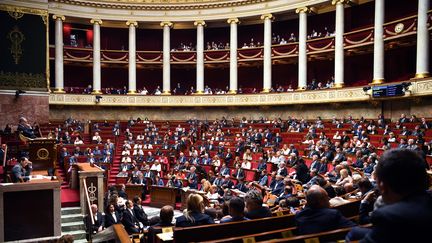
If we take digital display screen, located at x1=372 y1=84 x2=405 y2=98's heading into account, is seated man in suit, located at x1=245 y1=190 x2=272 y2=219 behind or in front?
in front

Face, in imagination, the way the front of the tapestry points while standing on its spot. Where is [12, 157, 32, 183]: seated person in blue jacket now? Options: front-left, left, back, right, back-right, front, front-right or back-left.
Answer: front-right

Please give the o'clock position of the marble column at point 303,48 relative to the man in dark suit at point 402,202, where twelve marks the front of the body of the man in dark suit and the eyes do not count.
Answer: The marble column is roughly at 1 o'clock from the man in dark suit.

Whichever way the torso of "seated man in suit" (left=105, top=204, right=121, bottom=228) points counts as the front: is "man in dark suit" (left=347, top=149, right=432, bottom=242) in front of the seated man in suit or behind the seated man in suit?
in front

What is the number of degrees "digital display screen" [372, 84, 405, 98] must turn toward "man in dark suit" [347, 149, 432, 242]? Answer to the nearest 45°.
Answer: approximately 45° to its left

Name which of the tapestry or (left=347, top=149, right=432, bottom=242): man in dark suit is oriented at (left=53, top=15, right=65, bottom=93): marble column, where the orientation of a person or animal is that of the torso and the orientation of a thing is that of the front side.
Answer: the man in dark suit

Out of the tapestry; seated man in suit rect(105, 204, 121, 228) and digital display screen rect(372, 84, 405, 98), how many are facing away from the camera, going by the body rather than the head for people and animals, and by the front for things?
0

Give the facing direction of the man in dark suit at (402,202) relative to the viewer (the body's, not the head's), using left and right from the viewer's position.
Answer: facing away from the viewer and to the left of the viewer

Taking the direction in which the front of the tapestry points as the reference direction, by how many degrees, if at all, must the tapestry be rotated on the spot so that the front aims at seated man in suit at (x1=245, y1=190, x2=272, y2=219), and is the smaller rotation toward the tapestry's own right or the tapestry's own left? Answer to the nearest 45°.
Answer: approximately 45° to the tapestry's own right

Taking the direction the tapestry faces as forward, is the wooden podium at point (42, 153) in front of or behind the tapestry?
in front

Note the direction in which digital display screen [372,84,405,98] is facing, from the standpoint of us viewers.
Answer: facing the viewer and to the left of the viewer

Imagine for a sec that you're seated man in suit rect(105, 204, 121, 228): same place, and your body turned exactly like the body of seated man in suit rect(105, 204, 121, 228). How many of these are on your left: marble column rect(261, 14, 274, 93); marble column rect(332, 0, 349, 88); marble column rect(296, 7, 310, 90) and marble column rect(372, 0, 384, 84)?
4

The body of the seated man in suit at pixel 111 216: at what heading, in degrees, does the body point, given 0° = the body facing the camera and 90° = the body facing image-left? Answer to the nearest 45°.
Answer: approximately 315°

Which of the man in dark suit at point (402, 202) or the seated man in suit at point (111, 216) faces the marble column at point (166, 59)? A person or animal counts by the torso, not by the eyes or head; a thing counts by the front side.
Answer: the man in dark suit

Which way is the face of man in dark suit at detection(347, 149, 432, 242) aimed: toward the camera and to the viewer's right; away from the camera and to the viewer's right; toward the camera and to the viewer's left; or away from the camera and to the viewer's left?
away from the camera and to the viewer's left

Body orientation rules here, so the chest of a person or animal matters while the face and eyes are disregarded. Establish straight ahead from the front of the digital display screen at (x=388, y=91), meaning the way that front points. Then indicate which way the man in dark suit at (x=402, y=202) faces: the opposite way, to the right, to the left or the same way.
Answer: to the right

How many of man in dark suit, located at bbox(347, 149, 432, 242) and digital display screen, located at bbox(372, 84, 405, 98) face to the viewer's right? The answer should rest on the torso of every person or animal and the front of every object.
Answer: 0

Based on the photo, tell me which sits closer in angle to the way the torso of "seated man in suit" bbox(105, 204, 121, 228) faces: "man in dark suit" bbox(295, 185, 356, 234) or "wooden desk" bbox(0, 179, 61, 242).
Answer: the man in dark suit
